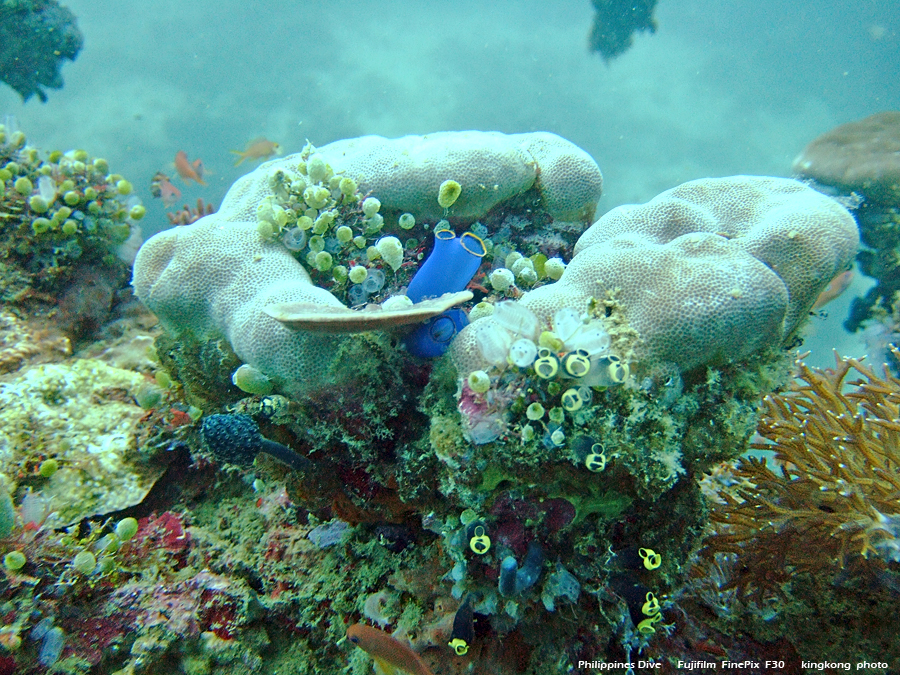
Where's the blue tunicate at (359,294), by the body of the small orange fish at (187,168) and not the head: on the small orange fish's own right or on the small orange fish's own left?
on the small orange fish's own left

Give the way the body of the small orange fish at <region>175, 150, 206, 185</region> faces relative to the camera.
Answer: to the viewer's left

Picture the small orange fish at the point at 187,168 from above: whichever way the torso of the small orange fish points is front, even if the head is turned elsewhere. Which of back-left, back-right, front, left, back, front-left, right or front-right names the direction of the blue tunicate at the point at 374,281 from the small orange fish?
left
